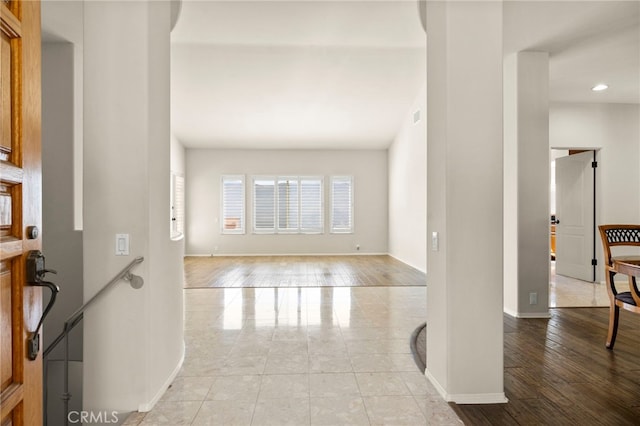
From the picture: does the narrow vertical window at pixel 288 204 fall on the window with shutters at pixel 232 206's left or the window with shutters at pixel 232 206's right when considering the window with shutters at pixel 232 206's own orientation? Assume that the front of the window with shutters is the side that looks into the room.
on its left

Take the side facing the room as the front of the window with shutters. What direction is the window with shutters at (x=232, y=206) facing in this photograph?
toward the camera

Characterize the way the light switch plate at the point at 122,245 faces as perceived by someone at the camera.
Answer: facing the viewer

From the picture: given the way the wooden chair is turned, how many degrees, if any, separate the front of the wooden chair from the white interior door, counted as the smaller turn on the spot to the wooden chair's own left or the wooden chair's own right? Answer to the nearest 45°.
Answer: approximately 135° to the wooden chair's own left

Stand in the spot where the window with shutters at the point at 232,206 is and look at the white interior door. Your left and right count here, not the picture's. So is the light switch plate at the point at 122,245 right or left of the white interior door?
right

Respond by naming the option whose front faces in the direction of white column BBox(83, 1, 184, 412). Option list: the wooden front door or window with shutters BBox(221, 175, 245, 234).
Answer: the window with shutters

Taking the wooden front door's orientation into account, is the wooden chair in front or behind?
in front

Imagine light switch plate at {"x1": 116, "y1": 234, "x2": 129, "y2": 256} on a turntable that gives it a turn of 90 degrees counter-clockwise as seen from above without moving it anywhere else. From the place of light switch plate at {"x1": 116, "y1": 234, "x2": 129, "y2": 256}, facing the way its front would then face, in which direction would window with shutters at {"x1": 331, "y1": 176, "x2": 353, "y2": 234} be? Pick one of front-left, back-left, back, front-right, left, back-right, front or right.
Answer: front-left

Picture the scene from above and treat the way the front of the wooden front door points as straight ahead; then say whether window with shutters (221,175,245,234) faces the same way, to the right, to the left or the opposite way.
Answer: to the right

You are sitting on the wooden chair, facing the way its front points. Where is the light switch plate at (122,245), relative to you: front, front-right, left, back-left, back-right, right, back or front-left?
right

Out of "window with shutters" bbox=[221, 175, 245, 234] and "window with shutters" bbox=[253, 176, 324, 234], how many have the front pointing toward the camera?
2

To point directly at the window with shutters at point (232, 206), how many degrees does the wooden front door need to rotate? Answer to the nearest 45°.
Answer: approximately 90° to its left

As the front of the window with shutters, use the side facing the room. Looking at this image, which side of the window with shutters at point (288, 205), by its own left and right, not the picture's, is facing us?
front

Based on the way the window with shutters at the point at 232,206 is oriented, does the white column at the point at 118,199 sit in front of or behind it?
in front

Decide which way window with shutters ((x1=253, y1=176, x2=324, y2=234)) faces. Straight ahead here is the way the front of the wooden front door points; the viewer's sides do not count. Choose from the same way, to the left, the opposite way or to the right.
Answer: to the right

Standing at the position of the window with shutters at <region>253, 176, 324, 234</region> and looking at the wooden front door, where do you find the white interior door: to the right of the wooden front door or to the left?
left
